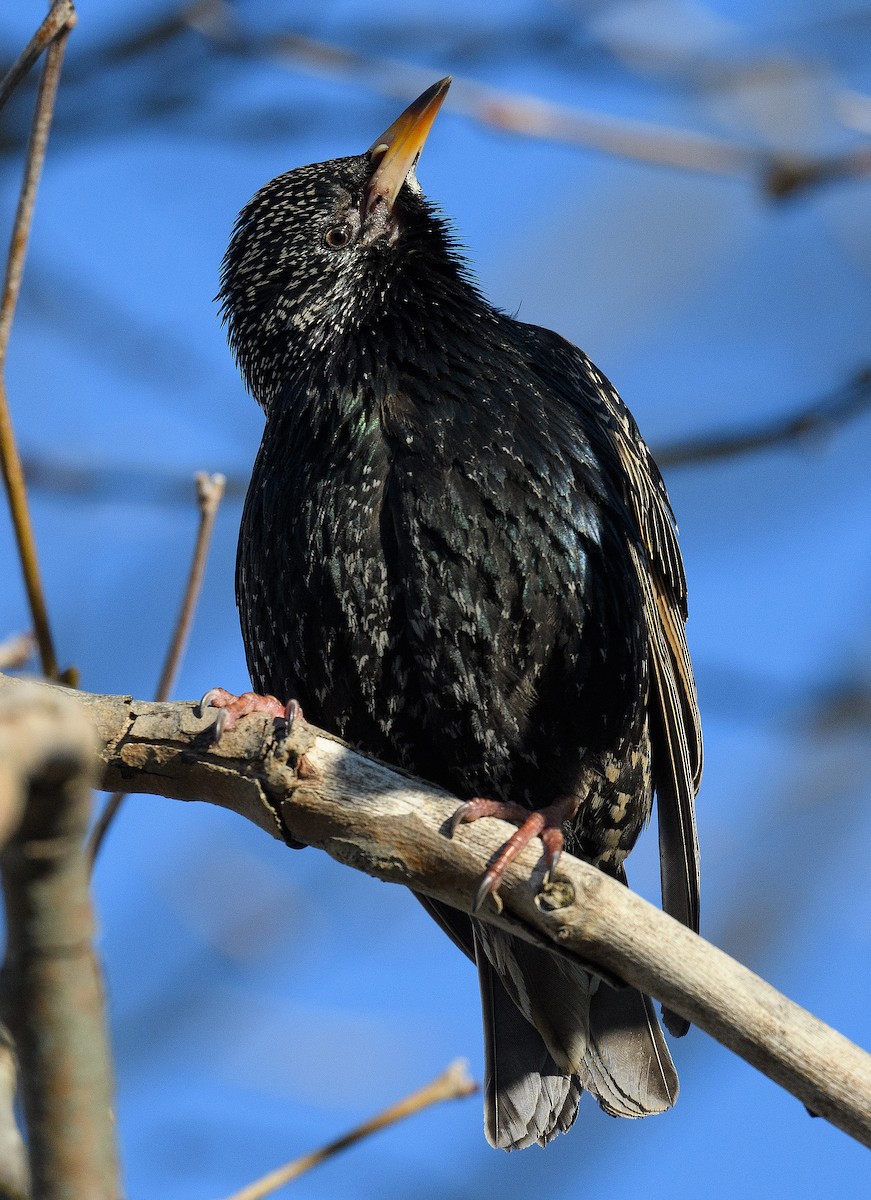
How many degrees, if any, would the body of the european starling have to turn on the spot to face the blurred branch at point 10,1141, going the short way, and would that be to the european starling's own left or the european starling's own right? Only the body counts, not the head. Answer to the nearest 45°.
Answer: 0° — it already faces it

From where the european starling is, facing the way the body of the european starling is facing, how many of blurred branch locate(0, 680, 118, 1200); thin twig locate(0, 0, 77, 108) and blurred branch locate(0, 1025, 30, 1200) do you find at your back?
0

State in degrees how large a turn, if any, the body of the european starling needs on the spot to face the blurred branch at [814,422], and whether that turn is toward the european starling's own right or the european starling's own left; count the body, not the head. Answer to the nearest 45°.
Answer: approximately 135° to the european starling's own left

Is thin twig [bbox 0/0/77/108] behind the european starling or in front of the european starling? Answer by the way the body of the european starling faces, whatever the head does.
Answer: in front

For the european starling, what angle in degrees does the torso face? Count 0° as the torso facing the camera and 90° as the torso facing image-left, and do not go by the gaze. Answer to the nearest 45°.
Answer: approximately 45°
